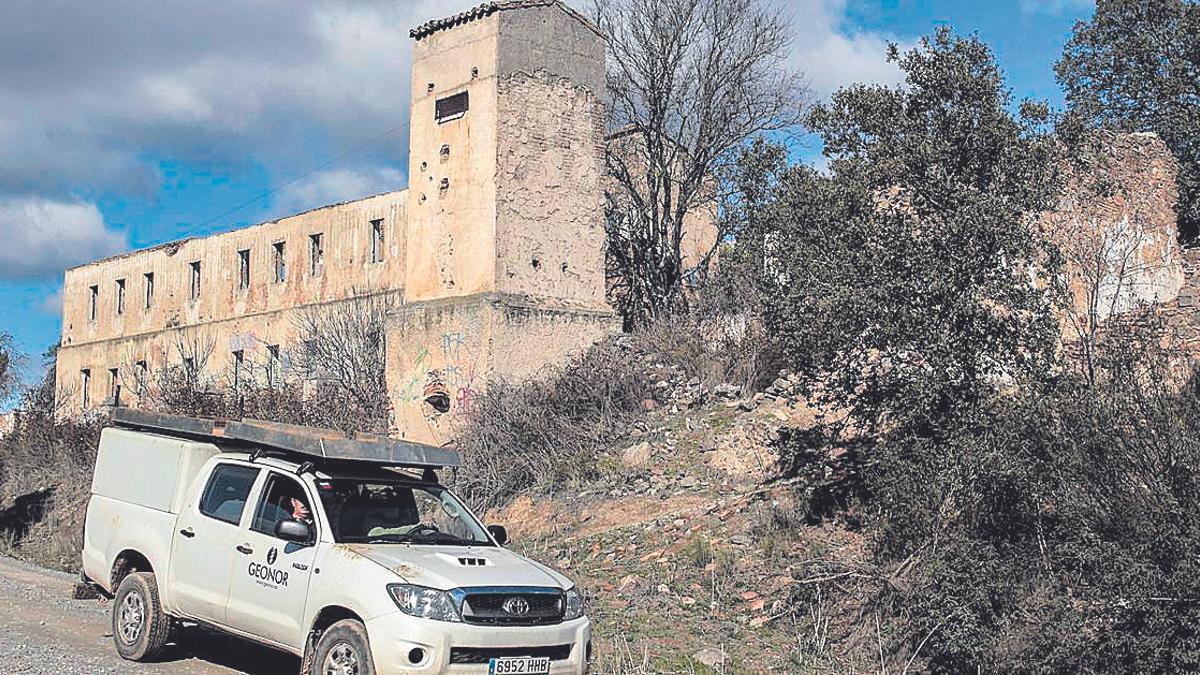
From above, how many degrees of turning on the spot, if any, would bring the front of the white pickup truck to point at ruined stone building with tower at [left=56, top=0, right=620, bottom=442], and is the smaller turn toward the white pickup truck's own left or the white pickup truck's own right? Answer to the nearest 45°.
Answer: approximately 135° to the white pickup truck's own left

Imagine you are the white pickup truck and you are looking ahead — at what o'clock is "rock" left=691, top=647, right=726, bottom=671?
The rock is roughly at 10 o'clock from the white pickup truck.

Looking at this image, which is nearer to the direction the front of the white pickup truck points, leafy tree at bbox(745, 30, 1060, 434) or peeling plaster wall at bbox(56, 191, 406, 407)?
the leafy tree

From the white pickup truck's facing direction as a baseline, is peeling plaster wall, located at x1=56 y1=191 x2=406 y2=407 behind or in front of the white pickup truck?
behind

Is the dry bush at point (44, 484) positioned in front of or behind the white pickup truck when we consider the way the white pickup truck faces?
behind

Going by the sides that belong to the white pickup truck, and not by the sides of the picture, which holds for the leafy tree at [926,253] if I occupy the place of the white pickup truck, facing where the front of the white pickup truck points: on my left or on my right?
on my left

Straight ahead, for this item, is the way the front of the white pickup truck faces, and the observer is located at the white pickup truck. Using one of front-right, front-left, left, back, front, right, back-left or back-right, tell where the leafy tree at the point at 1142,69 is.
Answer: left

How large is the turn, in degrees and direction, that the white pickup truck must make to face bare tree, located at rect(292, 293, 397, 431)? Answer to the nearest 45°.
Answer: approximately 135° to its left

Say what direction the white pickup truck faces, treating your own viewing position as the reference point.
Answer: facing the viewer and to the right of the viewer

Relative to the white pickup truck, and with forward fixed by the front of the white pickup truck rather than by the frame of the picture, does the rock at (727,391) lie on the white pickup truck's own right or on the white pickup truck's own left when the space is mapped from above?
on the white pickup truck's own left

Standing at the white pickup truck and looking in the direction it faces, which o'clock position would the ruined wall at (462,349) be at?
The ruined wall is roughly at 8 o'clock from the white pickup truck.

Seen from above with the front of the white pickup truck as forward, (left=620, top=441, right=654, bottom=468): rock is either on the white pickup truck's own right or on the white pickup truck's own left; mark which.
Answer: on the white pickup truck's own left
